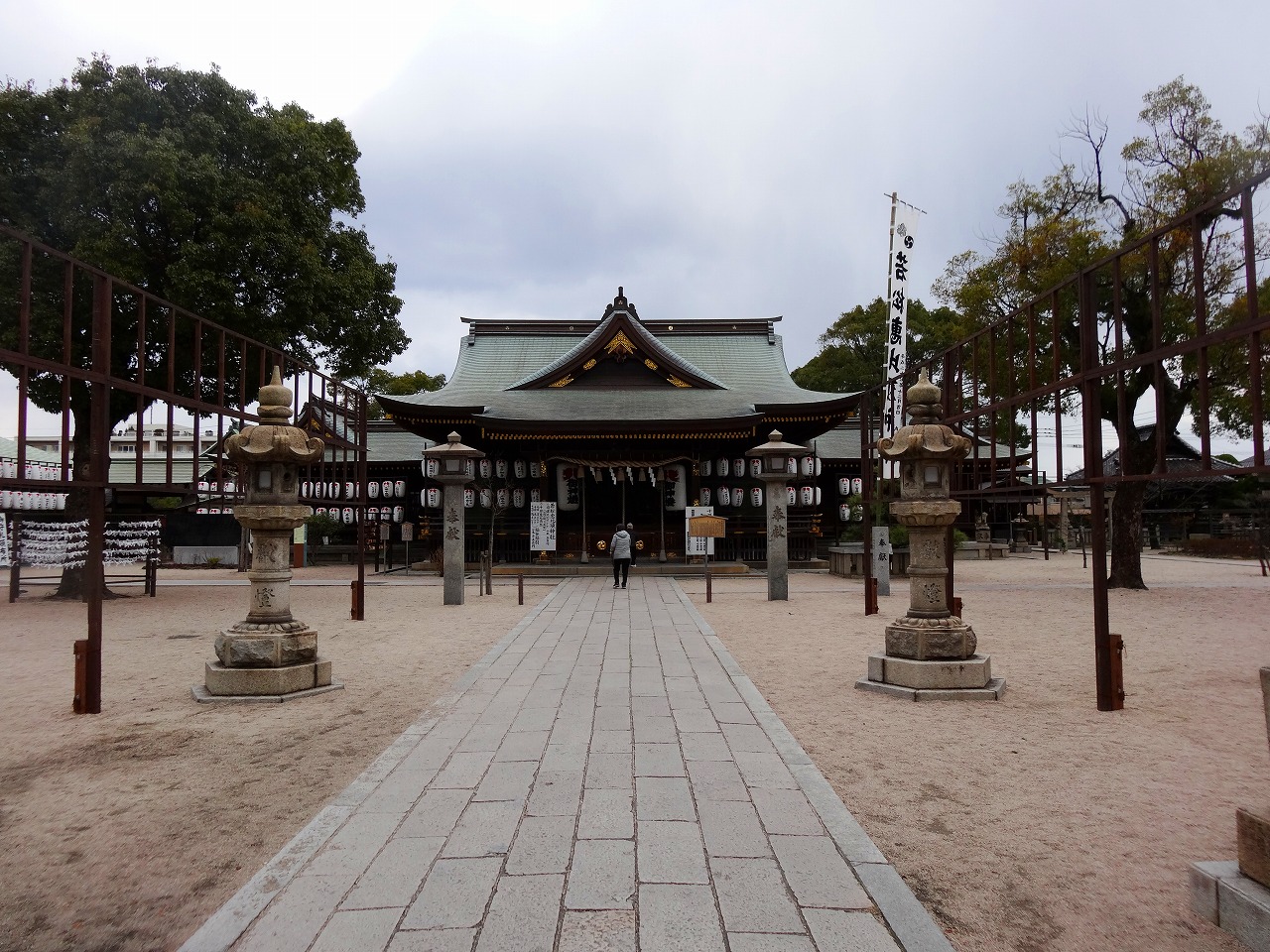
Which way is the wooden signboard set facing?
toward the camera

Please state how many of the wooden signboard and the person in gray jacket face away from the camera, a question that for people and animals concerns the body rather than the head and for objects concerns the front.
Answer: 1

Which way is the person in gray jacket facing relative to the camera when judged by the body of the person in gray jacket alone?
away from the camera

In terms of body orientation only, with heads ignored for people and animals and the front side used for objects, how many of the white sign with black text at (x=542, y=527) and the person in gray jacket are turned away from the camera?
1

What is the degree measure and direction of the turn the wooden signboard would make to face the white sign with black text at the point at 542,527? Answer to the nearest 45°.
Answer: approximately 135° to its right

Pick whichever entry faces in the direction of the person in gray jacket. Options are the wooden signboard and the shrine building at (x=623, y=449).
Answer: the shrine building

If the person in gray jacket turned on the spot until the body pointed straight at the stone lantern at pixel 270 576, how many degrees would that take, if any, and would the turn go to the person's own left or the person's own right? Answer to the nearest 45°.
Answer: approximately 180°

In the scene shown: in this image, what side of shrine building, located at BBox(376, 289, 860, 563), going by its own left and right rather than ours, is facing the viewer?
front

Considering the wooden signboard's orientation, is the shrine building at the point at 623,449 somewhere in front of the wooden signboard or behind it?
behind

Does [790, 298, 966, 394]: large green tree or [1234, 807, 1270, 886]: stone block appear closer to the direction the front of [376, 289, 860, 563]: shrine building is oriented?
the stone block

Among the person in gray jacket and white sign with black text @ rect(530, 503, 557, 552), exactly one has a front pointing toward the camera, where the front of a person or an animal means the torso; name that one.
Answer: the white sign with black text

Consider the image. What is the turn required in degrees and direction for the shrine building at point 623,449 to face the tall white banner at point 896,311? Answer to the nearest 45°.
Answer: approximately 45° to its left

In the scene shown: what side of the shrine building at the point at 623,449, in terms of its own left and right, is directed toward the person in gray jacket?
front

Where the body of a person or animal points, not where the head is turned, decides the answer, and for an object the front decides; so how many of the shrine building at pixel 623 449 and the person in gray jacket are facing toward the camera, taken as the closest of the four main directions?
1

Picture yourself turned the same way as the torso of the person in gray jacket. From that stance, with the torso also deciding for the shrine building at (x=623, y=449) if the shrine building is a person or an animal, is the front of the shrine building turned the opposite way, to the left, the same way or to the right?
the opposite way

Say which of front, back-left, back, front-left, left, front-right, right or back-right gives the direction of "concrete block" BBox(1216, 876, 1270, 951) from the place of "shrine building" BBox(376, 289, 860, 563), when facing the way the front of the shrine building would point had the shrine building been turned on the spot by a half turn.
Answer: back

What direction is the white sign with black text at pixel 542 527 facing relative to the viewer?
toward the camera
